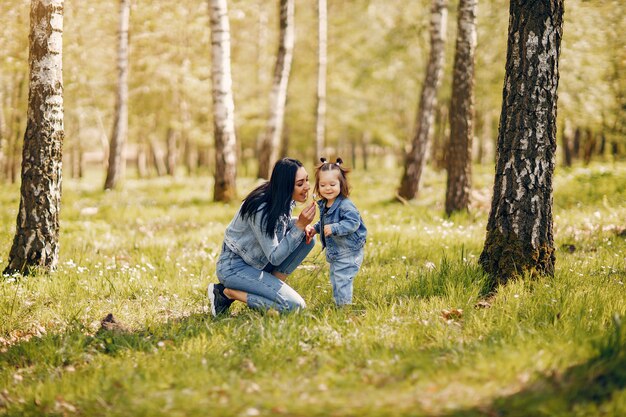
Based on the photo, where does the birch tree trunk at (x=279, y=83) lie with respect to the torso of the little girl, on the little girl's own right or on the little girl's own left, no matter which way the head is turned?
on the little girl's own right

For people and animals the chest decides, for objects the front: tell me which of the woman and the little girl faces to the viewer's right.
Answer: the woman

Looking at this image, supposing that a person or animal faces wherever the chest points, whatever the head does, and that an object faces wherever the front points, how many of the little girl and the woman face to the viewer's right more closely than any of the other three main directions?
1

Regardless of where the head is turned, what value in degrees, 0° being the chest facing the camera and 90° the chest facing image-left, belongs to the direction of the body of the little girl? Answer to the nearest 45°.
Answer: approximately 45°

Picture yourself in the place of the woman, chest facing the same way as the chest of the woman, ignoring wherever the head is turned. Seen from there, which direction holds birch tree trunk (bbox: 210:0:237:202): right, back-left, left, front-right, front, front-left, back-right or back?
left

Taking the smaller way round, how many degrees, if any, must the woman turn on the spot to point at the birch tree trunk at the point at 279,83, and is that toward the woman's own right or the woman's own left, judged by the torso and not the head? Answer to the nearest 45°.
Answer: approximately 90° to the woman's own left

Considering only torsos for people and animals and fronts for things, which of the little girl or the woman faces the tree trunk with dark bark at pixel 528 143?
the woman

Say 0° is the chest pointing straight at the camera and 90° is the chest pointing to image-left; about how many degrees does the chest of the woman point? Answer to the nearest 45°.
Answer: approximately 270°

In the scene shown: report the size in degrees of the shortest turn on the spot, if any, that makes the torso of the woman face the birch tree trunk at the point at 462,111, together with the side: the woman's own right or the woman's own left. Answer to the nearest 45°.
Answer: approximately 45° to the woman's own left

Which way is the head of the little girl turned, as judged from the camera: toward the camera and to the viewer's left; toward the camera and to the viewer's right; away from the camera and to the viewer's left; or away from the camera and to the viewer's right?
toward the camera and to the viewer's left

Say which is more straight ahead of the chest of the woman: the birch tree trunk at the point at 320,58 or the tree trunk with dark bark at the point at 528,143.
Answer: the tree trunk with dark bark
